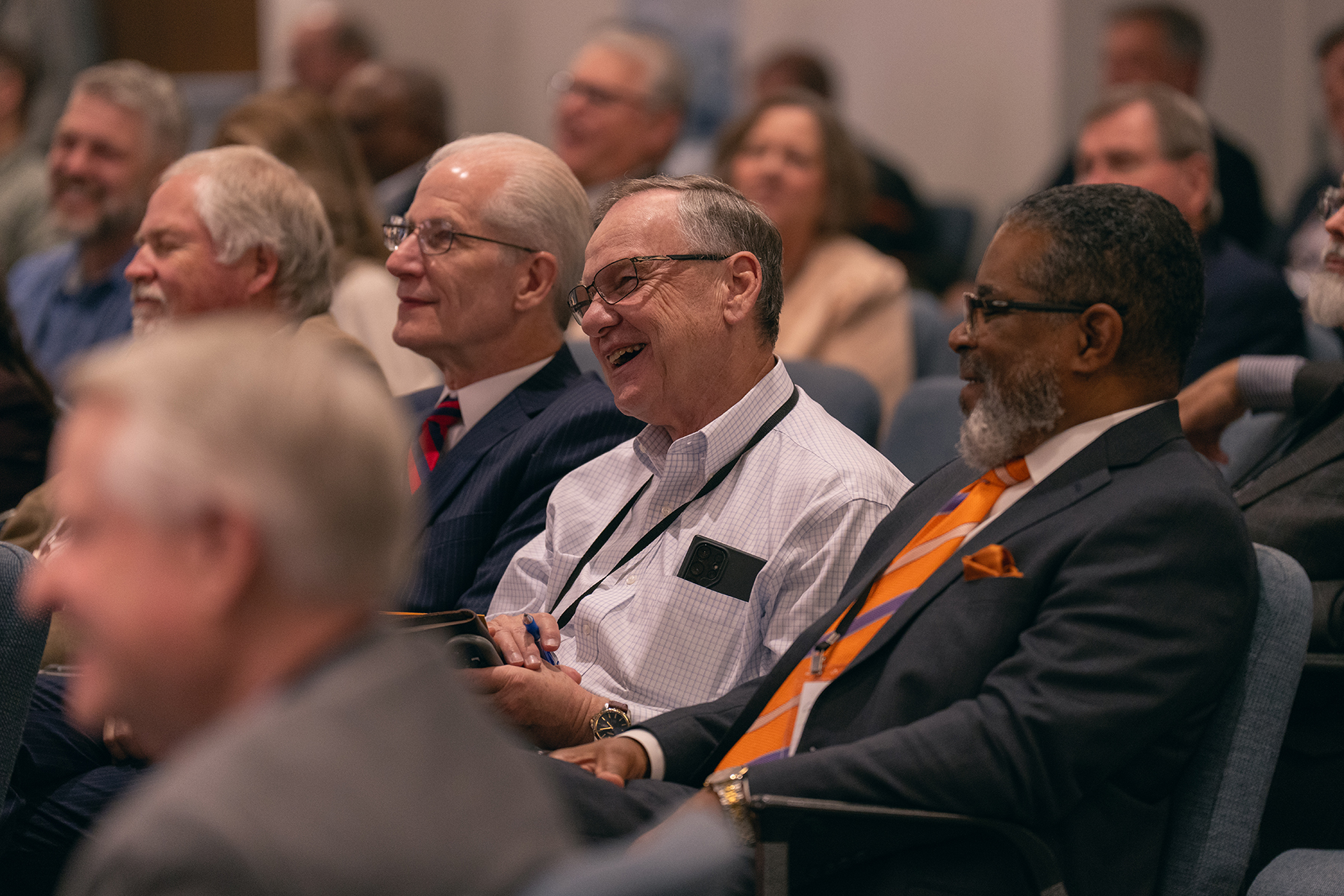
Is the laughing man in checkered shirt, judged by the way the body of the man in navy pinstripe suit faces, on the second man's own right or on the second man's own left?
on the second man's own left

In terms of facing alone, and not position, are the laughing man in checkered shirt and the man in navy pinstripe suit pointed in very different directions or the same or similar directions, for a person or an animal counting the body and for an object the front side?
same or similar directions

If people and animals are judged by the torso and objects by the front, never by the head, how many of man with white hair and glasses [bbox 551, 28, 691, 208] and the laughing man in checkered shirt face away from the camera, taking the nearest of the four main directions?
0

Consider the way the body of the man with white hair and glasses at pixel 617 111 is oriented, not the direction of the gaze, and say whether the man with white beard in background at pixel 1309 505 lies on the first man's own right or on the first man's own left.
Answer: on the first man's own left

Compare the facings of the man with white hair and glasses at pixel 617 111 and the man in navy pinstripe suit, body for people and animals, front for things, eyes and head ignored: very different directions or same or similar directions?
same or similar directions

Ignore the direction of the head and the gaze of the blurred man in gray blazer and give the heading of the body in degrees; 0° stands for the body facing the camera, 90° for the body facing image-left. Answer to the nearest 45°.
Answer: approximately 90°

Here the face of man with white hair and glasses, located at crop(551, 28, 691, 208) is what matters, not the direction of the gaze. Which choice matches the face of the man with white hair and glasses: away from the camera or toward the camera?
toward the camera

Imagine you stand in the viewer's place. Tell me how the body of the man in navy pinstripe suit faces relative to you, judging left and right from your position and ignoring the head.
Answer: facing the viewer and to the left of the viewer

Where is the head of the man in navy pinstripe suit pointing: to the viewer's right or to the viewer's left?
to the viewer's left

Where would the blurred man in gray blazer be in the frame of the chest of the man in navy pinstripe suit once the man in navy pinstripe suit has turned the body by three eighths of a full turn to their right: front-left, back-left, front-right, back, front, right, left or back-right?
back

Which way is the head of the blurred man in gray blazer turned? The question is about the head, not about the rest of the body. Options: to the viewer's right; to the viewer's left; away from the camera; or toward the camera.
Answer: to the viewer's left

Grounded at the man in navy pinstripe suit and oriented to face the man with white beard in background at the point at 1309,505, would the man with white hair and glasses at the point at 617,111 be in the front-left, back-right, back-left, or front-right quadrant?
front-left

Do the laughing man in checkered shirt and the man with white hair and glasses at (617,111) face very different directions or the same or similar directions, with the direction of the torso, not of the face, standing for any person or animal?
same or similar directions

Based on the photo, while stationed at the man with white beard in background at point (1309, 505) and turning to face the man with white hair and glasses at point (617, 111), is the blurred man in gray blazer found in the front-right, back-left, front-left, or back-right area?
back-left

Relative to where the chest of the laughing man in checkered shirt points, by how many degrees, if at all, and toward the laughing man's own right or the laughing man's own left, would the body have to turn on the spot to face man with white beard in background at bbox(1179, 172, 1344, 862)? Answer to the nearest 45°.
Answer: approximately 135° to the laughing man's own left
